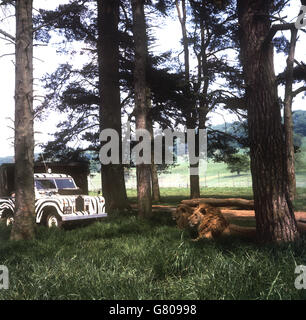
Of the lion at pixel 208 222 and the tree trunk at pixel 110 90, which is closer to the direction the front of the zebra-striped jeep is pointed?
the lion

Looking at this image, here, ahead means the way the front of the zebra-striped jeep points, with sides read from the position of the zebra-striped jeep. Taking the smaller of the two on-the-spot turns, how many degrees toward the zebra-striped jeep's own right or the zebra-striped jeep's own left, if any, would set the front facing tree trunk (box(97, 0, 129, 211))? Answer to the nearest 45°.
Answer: approximately 90° to the zebra-striped jeep's own left

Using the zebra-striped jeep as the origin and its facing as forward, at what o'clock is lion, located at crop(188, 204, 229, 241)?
The lion is roughly at 12 o'clock from the zebra-striped jeep.

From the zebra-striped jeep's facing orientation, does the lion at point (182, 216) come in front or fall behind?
in front

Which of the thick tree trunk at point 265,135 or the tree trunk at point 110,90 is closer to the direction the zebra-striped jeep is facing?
the thick tree trunk

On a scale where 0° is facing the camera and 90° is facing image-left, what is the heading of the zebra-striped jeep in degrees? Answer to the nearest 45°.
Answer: approximately 315°

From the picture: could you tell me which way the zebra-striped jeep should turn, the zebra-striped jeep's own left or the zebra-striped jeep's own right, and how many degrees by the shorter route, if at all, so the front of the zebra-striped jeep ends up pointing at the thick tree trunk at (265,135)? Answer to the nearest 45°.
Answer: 0° — it already faces it
